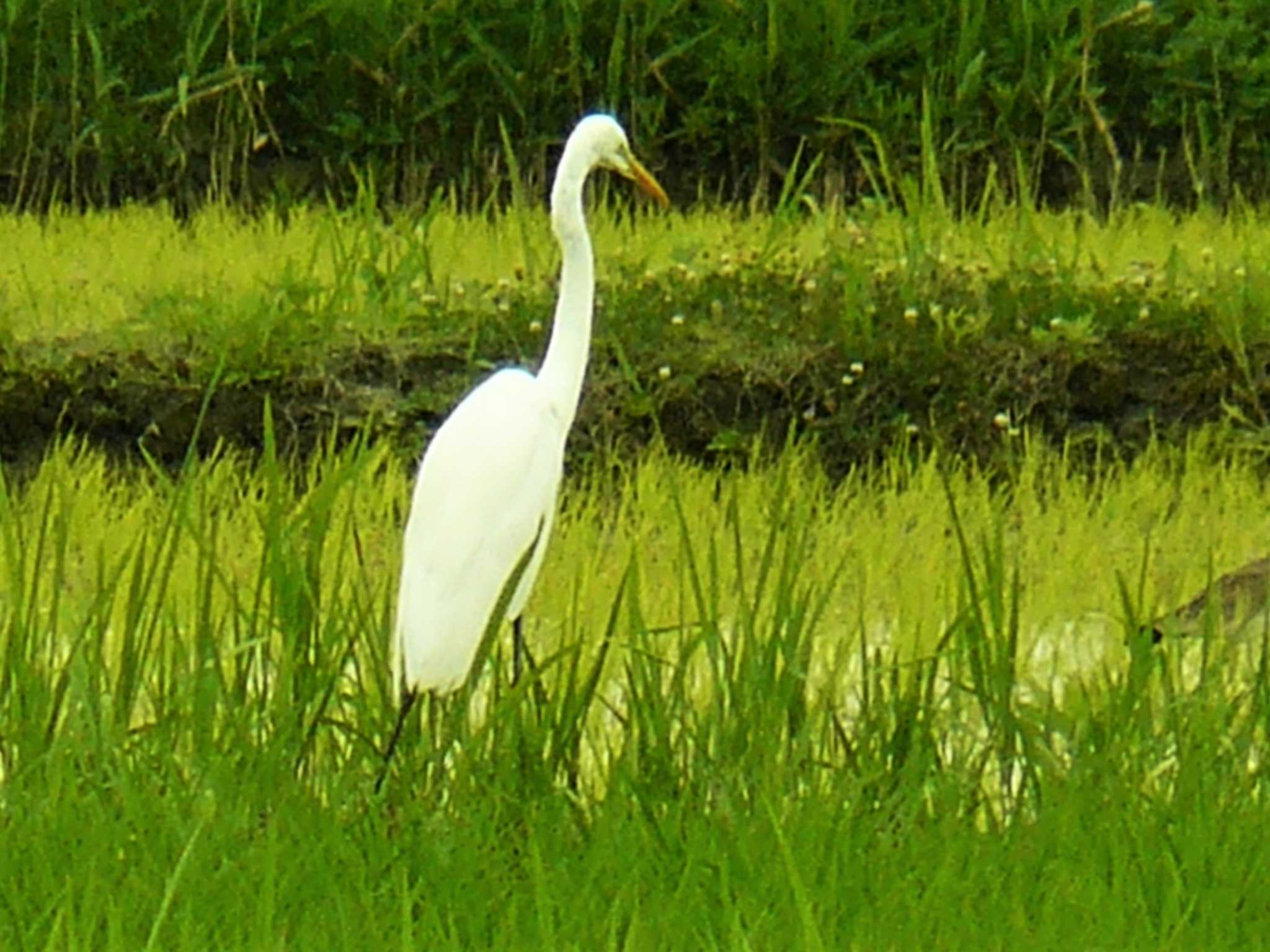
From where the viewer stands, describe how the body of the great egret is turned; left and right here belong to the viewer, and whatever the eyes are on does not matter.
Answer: facing to the right of the viewer
